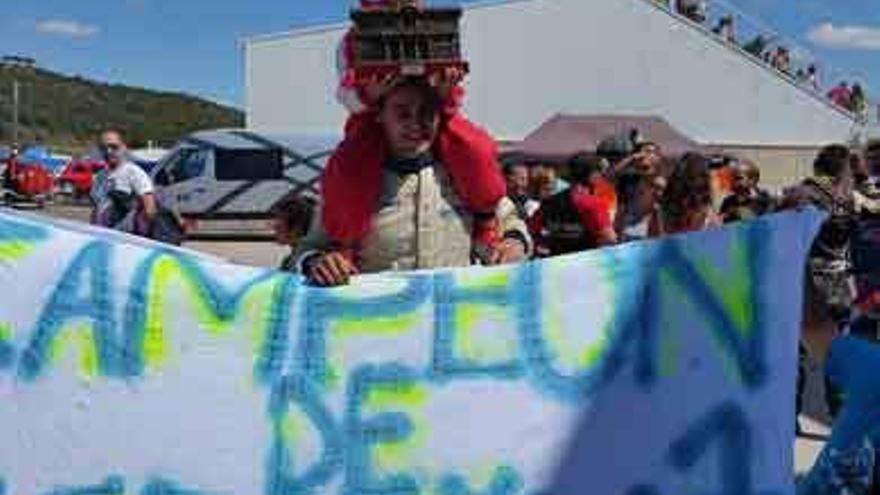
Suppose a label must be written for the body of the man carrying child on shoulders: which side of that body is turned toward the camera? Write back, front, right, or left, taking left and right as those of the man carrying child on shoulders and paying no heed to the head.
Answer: front

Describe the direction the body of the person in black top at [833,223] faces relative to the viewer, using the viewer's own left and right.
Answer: facing to the left of the viewer

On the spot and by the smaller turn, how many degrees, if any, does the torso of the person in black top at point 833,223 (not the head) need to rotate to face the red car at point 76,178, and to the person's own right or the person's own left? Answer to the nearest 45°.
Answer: approximately 45° to the person's own right

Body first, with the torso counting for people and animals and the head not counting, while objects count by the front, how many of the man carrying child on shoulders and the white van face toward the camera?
1

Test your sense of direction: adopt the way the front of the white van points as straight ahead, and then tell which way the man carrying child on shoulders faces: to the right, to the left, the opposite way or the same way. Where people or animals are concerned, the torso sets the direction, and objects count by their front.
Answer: to the left

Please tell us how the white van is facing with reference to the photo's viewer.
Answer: facing to the left of the viewer
